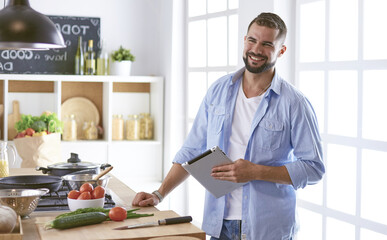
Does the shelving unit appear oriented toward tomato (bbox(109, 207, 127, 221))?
yes

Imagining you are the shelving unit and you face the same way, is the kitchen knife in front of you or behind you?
in front

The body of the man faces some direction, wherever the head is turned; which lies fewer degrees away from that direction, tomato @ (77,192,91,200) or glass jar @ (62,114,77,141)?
the tomato

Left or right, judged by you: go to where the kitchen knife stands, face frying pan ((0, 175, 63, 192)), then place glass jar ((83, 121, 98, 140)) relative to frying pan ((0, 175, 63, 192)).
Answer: right

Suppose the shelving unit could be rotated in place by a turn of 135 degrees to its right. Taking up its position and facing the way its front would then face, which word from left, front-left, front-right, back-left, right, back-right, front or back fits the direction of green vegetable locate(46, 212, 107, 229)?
back-left

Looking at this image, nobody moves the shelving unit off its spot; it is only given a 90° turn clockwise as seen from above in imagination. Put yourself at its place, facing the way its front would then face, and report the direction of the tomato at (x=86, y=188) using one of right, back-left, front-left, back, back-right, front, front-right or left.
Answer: left

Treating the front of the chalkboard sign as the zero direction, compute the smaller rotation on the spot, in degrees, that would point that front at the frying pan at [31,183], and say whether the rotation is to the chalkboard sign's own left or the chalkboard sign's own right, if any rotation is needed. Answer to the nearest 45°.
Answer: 0° — it already faces it

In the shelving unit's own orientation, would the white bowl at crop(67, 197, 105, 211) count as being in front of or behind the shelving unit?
in front

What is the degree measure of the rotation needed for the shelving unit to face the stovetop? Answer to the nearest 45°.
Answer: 0° — it already faces it

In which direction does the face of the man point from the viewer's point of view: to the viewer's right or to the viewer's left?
to the viewer's left

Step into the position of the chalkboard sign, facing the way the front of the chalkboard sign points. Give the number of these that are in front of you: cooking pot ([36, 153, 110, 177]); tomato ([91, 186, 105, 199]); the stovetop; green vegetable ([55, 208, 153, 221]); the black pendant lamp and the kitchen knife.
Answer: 6

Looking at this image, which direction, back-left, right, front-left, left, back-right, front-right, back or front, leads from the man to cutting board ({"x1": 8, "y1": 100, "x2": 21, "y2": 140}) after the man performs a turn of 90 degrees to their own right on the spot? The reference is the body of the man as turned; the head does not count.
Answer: front

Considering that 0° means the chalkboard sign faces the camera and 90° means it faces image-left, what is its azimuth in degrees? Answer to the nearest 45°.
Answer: approximately 0°

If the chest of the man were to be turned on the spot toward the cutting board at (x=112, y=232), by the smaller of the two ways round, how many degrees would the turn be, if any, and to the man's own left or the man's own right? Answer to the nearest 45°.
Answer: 0° — they already face it

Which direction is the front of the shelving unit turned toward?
toward the camera

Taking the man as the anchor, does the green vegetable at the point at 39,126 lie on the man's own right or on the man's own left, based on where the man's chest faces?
on the man's own right

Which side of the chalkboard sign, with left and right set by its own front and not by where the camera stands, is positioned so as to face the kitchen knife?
front
